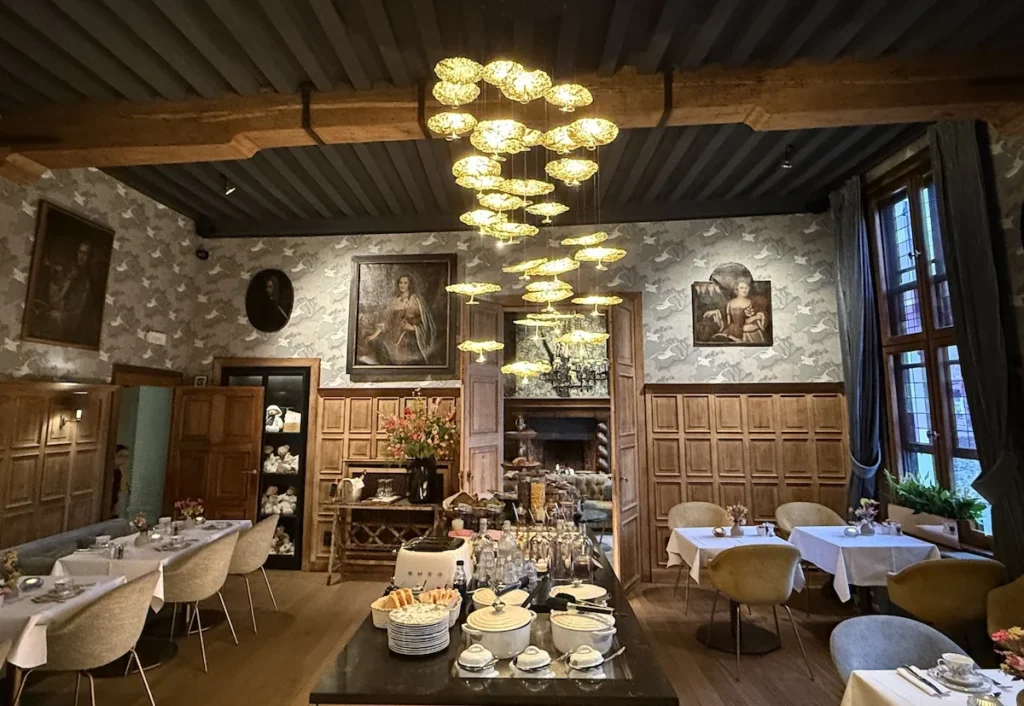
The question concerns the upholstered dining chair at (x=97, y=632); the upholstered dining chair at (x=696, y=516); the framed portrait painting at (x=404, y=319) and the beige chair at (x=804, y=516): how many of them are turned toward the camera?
3

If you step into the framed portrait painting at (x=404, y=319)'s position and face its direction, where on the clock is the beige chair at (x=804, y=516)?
The beige chair is roughly at 10 o'clock from the framed portrait painting.

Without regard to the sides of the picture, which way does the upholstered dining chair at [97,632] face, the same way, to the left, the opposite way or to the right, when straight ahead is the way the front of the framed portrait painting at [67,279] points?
the opposite way

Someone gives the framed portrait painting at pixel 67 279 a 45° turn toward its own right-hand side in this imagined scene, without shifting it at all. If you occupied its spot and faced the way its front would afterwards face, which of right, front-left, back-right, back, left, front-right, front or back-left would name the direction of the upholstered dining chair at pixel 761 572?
front-left

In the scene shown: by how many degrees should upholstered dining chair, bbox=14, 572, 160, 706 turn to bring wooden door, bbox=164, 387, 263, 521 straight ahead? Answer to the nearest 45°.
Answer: approximately 45° to its right

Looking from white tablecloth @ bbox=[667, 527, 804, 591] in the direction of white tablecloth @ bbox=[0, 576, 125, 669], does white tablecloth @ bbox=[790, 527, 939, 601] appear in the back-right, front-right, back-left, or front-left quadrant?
back-left

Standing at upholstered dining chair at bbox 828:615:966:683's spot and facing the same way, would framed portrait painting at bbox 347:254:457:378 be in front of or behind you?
behind

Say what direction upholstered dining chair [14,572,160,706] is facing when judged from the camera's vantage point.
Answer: facing away from the viewer and to the left of the viewer

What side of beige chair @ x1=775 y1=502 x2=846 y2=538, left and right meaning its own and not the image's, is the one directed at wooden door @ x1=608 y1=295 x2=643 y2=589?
right

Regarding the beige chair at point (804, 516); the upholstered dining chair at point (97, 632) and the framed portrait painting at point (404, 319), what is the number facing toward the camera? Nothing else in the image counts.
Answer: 2

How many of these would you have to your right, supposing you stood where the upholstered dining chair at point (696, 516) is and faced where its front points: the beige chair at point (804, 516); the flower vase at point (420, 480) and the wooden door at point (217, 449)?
2

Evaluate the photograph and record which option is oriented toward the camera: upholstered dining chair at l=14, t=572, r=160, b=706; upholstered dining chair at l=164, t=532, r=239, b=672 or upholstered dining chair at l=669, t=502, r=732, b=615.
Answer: upholstered dining chair at l=669, t=502, r=732, b=615

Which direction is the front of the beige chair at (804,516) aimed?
toward the camera

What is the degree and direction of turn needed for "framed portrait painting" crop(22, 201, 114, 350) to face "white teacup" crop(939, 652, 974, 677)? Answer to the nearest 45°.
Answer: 0° — it already faces it

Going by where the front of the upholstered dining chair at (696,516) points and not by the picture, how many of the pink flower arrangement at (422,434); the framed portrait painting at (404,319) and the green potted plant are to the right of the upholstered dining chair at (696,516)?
2

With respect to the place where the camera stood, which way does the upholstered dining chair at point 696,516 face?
facing the viewer

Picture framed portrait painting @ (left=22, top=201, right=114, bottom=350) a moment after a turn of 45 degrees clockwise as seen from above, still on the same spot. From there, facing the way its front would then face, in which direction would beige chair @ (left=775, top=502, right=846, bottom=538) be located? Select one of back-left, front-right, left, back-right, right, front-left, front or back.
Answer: front-left

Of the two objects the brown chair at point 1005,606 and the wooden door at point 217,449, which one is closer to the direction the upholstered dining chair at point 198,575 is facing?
the wooden door
